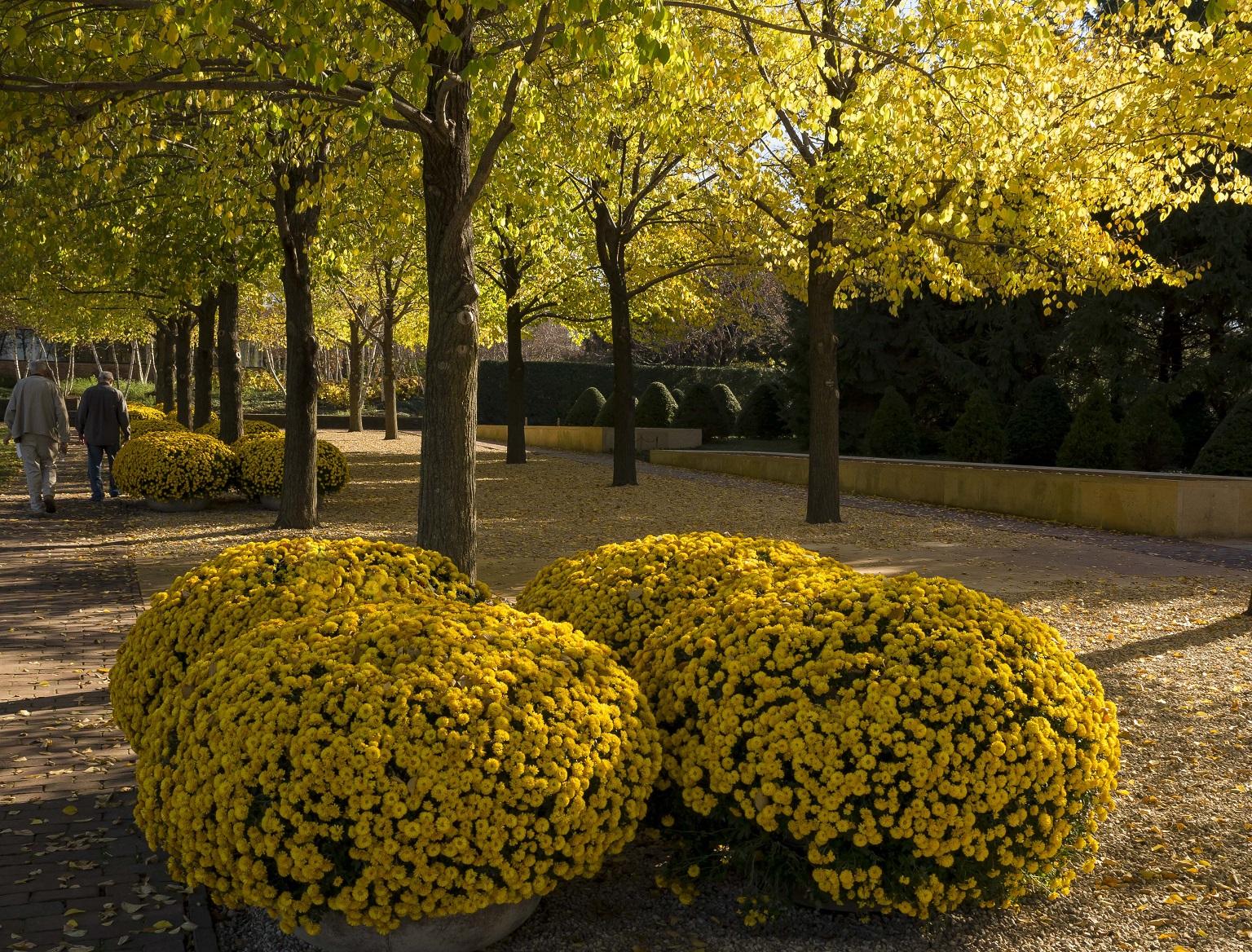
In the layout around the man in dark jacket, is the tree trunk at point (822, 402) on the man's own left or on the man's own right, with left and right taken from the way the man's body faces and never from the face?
on the man's own right

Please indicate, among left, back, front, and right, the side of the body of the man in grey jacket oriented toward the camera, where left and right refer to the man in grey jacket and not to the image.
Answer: back

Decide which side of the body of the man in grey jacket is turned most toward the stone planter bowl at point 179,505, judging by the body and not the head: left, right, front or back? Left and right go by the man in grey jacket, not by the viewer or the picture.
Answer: right

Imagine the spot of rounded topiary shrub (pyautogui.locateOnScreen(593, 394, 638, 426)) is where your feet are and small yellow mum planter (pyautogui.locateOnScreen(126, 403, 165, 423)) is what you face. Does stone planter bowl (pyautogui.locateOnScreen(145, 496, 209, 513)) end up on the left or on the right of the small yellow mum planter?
left

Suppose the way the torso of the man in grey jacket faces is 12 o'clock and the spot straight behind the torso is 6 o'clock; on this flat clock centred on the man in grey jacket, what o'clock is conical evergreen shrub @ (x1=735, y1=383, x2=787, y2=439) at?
The conical evergreen shrub is roughly at 2 o'clock from the man in grey jacket.

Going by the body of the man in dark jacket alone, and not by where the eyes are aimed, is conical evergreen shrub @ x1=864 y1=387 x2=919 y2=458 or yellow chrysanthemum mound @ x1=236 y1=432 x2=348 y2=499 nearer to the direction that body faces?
the conical evergreen shrub

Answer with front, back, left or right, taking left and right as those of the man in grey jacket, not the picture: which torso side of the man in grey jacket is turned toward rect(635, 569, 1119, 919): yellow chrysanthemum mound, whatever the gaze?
back

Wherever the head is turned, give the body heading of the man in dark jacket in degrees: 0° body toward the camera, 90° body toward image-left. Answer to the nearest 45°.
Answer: approximately 180°

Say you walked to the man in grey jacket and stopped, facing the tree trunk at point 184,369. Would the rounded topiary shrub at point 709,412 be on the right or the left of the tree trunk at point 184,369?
right

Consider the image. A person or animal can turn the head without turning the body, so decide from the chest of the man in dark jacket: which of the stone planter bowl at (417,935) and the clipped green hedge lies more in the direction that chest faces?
the clipped green hedge

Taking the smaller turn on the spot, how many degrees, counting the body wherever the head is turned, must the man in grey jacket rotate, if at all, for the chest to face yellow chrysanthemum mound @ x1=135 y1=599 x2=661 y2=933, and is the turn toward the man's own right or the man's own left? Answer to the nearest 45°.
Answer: approximately 180°

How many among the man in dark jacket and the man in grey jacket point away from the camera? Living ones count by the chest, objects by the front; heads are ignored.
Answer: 2
